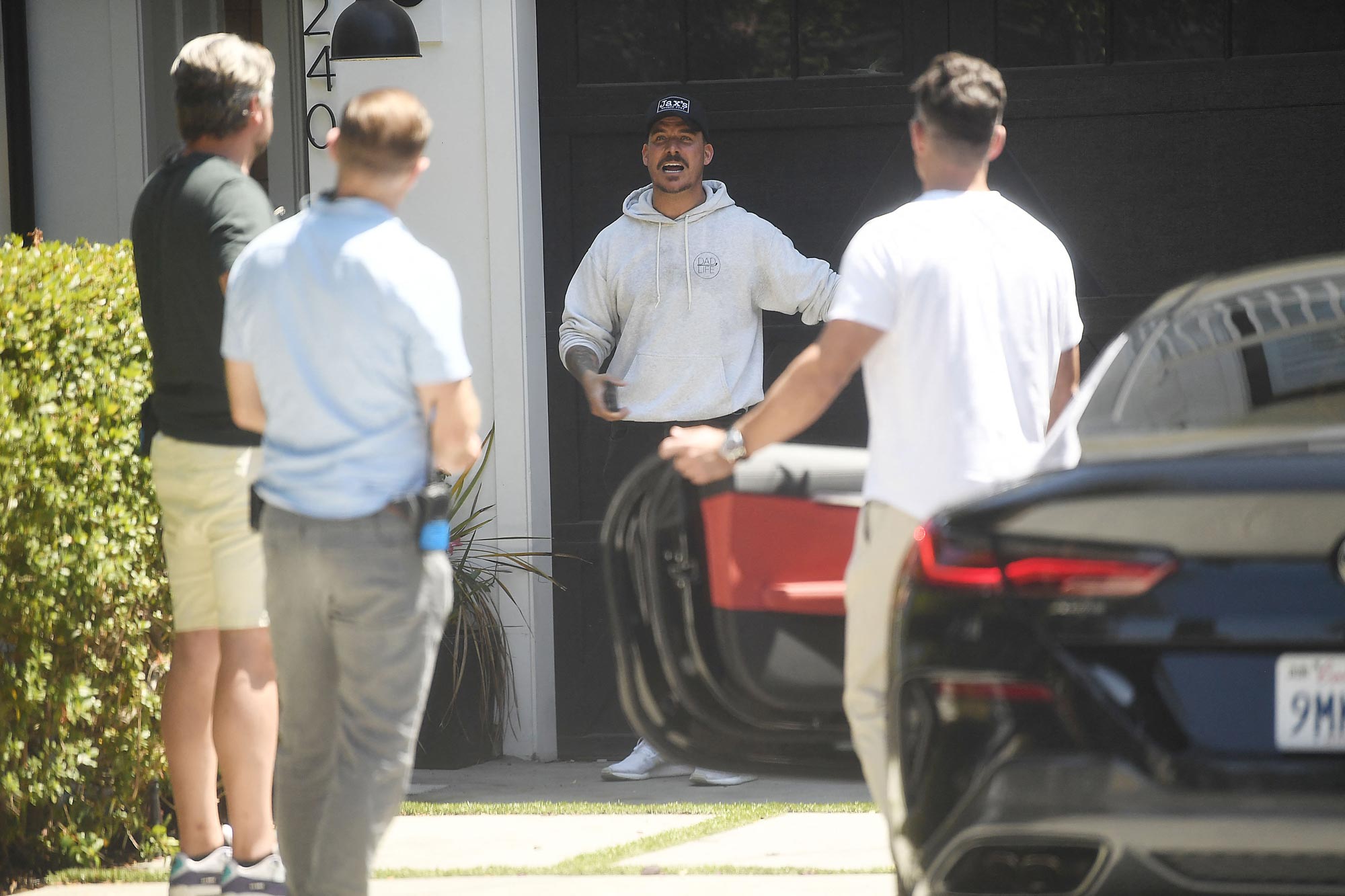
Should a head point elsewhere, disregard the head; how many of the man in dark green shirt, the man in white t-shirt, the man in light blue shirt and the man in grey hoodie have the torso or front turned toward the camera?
1

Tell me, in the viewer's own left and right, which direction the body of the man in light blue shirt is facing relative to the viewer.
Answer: facing away from the viewer and to the right of the viewer

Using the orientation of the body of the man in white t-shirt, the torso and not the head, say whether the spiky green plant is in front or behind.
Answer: in front

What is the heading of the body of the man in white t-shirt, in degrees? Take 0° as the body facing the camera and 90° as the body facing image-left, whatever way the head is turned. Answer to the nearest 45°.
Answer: approximately 180°

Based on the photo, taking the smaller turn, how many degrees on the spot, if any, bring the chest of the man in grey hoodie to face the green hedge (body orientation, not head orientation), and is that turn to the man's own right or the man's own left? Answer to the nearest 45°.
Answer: approximately 45° to the man's own right

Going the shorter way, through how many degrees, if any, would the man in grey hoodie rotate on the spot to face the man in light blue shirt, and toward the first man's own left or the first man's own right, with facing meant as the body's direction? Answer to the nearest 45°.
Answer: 0° — they already face them

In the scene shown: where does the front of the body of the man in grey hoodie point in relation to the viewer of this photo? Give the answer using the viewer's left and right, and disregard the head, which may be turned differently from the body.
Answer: facing the viewer

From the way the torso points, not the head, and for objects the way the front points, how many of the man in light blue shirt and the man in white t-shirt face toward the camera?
0

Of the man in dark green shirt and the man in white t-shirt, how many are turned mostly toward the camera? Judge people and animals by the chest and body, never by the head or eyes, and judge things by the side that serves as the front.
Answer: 0

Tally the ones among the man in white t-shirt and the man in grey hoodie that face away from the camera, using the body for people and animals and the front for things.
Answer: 1

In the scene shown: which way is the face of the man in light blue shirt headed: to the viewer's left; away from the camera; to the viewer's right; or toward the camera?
away from the camera

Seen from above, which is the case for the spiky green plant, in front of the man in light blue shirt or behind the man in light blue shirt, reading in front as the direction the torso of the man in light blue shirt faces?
in front

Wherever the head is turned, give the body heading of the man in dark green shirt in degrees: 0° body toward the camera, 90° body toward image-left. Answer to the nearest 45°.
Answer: approximately 225°

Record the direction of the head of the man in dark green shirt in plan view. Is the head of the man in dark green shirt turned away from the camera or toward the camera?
away from the camera

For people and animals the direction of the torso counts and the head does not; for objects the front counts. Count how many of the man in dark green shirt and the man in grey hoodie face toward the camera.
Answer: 1

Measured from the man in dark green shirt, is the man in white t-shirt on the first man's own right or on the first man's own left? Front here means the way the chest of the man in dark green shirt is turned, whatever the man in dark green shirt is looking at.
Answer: on the first man's own right
